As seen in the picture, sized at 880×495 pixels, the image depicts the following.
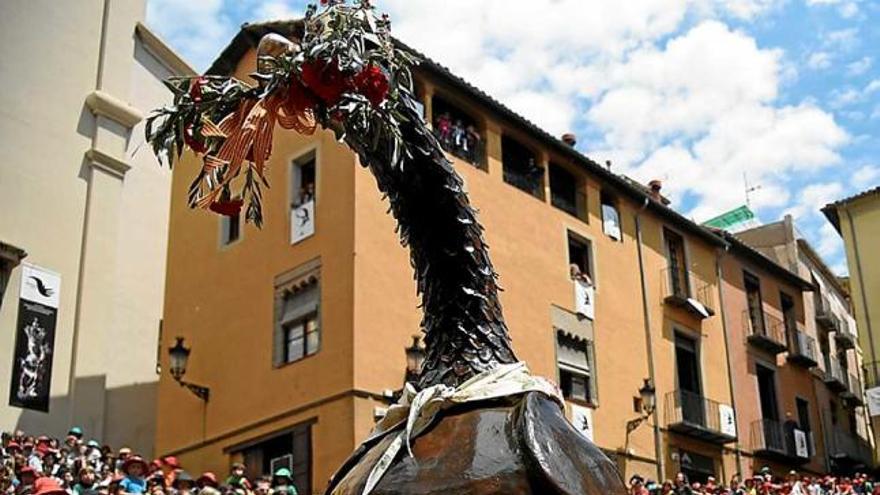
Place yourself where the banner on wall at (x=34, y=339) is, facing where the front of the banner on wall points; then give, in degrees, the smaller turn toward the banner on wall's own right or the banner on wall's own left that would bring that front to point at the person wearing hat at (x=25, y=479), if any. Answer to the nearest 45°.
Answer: approximately 45° to the banner on wall's own right

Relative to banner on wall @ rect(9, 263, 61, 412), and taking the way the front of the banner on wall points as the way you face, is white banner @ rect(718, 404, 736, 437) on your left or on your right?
on your left

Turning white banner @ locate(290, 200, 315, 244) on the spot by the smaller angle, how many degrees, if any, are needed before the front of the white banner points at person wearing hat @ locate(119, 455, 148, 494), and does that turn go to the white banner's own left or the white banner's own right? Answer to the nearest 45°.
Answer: approximately 45° to the white banner's own right

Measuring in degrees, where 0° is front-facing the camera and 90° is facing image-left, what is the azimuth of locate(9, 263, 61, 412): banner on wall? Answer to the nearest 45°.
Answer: approximately 315°
